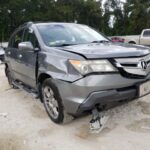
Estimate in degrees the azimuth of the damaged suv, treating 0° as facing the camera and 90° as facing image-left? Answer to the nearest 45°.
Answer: approximately 315°
